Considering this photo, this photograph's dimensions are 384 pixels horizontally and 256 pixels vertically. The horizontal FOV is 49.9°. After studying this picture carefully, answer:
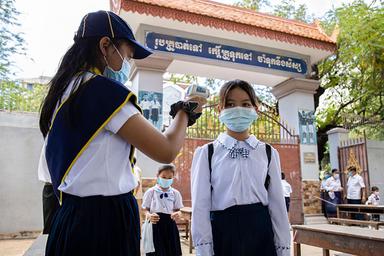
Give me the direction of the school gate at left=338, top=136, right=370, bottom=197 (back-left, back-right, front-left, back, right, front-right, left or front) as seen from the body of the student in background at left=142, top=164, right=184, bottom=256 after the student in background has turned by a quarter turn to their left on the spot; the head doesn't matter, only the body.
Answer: front-left

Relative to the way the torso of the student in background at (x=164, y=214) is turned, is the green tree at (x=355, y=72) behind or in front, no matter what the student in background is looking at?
behind

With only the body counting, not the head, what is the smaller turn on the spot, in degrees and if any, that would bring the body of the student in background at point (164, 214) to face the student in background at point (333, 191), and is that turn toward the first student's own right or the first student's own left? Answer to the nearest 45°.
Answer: approximately 135° to the first student's own left

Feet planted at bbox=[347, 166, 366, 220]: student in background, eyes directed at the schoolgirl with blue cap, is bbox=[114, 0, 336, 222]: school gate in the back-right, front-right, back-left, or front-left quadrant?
front-right

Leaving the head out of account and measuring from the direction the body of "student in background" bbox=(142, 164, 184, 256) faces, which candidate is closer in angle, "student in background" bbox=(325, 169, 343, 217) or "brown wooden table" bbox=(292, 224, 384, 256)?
the brown wooden table

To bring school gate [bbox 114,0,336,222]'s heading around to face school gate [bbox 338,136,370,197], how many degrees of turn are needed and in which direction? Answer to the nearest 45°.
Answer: approximately 90° to its left

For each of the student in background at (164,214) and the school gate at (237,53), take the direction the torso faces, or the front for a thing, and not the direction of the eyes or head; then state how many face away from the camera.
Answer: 0

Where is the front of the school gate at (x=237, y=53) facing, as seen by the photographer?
facing the viewer and to the right of the viewer

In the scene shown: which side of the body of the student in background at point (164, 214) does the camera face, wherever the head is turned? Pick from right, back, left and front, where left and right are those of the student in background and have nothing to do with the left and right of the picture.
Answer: front

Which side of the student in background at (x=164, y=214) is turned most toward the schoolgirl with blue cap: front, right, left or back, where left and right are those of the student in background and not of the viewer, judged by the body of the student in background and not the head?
front

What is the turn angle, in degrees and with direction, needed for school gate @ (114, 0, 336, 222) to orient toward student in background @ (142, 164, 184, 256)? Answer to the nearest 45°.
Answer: approximately 45° to its right
